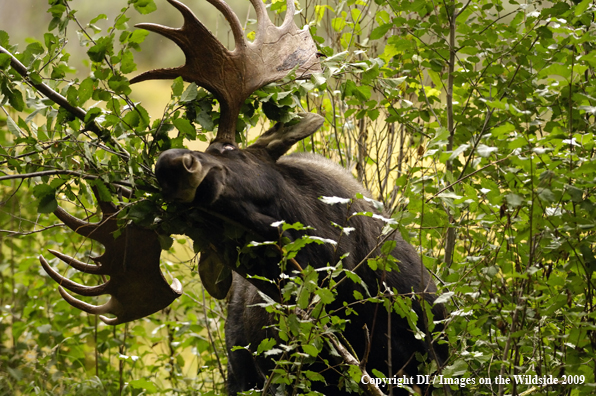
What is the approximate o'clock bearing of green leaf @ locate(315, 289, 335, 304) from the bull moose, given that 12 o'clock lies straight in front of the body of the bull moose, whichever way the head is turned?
The green leaf is roughly at 10 o'clock from the bull moose.

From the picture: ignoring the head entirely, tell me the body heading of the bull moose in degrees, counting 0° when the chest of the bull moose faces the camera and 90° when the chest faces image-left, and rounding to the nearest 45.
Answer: approximately 45°

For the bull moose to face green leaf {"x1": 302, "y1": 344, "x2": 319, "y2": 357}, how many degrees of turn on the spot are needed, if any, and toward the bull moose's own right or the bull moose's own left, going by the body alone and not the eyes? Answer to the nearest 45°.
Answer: approximately 45° to the bull moose's own left

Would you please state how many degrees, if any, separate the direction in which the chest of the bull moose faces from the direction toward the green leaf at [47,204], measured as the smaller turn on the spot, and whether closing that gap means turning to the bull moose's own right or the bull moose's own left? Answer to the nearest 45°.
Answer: approximately 45° to the bull moose's own right
